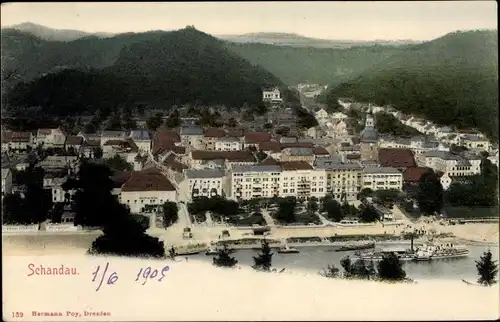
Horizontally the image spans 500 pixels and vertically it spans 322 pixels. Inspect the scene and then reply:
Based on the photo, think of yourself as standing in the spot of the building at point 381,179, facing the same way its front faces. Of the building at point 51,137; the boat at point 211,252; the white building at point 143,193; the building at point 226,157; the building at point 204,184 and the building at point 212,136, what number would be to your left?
0

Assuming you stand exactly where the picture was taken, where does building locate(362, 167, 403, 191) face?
facing the viewer

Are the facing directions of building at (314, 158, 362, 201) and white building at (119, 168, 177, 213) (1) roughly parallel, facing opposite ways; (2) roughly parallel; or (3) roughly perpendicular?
roughly parallel

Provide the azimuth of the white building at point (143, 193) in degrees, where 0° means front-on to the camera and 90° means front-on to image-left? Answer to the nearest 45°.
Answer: approximately 0°

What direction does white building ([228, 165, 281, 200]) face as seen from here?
toward the camera

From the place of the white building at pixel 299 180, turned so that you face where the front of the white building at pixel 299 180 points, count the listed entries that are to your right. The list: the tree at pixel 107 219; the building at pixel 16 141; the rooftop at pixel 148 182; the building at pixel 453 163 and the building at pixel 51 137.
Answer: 4

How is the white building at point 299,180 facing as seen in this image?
toward the camera

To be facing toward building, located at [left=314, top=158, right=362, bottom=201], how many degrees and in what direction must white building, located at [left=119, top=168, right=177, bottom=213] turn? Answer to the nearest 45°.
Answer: approximately 90° to its left

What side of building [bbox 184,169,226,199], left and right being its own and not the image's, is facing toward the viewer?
front

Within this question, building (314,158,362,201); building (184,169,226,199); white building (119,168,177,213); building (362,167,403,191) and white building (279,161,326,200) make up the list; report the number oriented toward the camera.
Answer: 5

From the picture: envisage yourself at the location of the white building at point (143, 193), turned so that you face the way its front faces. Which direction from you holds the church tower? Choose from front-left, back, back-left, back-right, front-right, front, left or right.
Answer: left

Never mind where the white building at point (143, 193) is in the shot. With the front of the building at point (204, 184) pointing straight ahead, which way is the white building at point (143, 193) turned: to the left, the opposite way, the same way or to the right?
the same way
